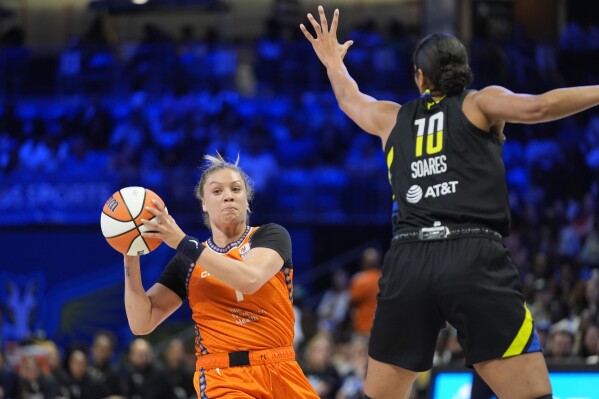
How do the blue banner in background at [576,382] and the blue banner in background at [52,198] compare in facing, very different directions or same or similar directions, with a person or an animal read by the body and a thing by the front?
same or similar directions

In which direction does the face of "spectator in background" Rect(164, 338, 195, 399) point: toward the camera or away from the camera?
toward the camera

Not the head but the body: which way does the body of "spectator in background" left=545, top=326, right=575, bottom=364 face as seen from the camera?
toward the camera

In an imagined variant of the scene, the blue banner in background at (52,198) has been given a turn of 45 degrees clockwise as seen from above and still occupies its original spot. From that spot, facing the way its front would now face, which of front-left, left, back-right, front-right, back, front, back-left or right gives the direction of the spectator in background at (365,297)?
left

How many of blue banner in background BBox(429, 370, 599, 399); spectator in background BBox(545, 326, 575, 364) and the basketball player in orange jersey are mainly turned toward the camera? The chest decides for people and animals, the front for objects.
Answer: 3

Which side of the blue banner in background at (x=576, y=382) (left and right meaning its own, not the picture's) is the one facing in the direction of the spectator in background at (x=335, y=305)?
back

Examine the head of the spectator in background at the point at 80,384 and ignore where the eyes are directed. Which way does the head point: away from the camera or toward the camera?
toward the camera

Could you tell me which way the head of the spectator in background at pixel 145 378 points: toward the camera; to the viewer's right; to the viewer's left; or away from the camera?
toward the camera

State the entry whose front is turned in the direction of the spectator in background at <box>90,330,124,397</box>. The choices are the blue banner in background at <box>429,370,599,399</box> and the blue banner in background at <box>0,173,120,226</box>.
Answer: the blue banner in background at <box>0,173,120,226</box>

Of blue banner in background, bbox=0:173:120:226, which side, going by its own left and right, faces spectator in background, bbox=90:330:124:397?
front

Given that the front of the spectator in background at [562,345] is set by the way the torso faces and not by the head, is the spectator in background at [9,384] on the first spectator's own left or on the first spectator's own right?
on the first spectator's own right

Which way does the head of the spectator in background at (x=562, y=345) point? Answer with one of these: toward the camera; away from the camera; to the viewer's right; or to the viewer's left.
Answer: toward the camera

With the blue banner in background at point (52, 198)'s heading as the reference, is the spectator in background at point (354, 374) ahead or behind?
ahead

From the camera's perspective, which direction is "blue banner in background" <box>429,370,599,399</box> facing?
toward the camera
